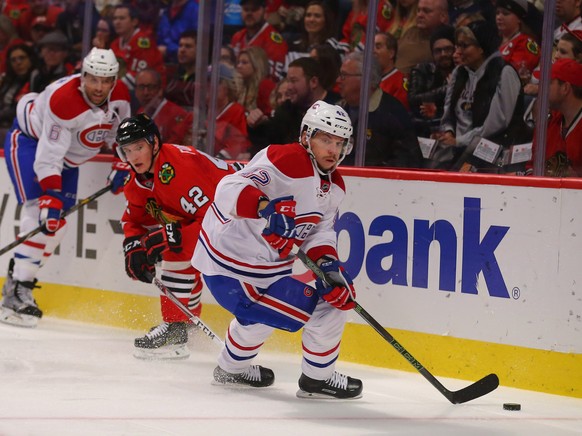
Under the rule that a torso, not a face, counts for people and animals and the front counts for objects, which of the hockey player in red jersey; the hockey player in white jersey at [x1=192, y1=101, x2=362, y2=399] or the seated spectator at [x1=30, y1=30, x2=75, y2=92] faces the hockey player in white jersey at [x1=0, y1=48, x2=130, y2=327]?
the seated spectator

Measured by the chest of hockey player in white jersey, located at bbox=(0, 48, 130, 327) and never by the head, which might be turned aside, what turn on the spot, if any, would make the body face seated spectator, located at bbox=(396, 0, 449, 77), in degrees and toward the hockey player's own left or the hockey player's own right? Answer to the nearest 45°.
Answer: approximately 90° to the hockey player's own left

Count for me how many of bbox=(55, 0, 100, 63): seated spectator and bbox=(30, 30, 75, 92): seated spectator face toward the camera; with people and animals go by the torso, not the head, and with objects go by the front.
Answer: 2

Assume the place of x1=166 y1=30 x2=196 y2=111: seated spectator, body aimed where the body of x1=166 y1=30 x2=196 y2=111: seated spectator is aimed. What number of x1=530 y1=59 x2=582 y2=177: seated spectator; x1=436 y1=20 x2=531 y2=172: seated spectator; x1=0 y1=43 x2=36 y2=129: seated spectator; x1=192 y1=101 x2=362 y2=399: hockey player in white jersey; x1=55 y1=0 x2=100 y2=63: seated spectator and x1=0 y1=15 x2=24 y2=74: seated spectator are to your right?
3

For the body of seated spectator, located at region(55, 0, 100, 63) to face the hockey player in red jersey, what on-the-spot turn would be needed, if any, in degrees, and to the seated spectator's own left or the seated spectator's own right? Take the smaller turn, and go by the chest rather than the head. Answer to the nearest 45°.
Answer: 0° — they already face them
